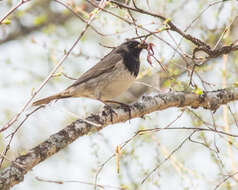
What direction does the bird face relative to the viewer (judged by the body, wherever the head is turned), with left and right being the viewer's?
facing to the right of the viewer
